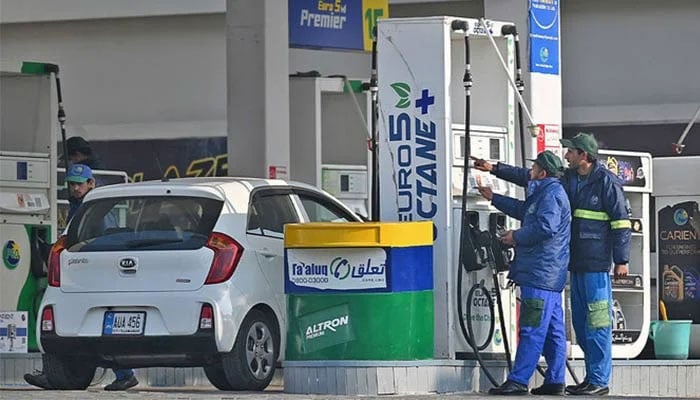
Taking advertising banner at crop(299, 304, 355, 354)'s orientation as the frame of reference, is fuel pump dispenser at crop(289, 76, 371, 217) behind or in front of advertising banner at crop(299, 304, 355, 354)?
behind

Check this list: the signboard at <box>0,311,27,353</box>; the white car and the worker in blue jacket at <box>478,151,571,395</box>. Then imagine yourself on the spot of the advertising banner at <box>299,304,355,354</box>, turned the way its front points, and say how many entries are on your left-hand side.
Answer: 1

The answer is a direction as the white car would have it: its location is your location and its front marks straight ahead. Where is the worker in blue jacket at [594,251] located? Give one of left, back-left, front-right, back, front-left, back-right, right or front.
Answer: front-right

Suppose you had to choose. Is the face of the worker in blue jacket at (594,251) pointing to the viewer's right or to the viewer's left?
to the viewer's left

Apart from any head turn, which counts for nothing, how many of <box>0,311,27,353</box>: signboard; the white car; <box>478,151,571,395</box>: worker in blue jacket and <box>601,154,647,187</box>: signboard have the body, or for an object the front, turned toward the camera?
2

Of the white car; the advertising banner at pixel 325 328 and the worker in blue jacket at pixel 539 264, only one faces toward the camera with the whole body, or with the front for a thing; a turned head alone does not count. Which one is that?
the advertising banner

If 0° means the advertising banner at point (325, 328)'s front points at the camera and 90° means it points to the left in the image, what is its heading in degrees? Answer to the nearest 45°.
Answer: approximately 0°

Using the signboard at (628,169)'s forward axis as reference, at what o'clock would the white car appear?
The white car is roughly at 2 o'clock from the signboard.

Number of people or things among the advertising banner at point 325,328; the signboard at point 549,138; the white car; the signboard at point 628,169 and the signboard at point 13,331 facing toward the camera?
4

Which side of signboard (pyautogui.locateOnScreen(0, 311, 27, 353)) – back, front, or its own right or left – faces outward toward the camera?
front

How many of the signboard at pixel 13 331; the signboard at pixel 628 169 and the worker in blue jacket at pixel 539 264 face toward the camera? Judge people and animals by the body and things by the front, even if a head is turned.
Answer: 2

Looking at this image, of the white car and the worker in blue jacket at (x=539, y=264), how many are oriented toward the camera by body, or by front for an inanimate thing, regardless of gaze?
0
